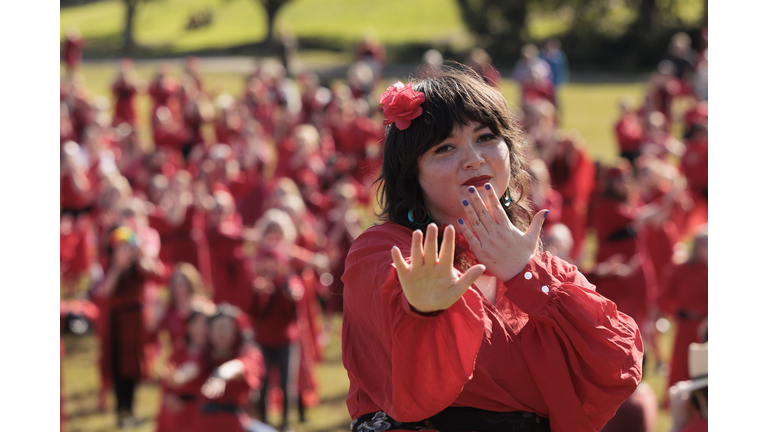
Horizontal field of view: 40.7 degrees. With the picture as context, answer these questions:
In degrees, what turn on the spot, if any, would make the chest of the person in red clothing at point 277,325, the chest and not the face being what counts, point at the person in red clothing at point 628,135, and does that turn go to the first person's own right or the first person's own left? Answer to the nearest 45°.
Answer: approximately 135° to the first person's own left

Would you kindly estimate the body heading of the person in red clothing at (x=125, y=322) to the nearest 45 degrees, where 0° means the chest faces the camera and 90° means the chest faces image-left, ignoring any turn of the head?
approximately 0°

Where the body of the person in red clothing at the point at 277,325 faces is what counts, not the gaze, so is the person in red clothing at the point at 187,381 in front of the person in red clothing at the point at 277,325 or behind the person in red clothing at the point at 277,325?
in front

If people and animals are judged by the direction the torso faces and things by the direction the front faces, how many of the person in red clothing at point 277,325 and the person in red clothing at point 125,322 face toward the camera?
2

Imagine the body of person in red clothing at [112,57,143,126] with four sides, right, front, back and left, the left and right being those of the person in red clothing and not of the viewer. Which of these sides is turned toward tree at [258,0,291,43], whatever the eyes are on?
back

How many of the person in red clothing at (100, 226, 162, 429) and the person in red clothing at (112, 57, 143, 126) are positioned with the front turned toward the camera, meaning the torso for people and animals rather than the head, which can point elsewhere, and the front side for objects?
2

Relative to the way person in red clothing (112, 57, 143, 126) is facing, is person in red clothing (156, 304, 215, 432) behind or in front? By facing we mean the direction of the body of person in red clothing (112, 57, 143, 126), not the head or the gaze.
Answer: in front

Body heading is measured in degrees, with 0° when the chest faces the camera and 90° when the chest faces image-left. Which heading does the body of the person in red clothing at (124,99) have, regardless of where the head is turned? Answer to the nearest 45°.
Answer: approximately 0°

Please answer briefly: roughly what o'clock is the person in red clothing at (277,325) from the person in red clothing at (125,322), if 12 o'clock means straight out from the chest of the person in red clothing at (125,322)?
the person in red clothing at (277,325) is roughly at 10 o'clock from the person in red clothing at (125,322).

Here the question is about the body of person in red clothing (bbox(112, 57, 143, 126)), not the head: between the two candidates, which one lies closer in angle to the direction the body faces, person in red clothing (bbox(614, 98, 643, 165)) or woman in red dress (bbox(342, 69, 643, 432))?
the woman in red dress
